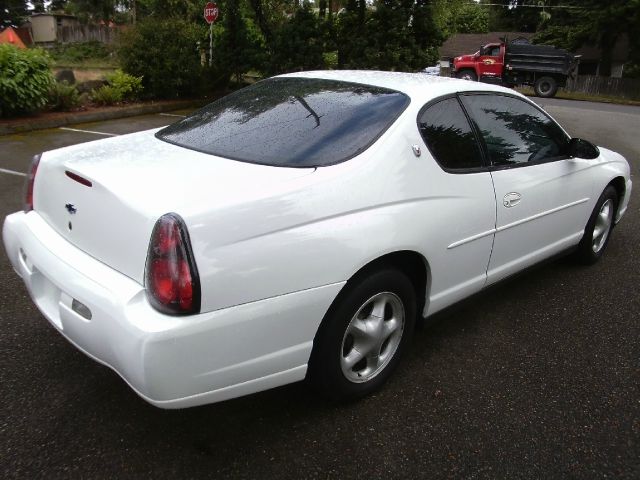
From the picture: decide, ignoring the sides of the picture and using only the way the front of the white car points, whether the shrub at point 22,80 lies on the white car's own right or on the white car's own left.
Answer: on the white car's own left

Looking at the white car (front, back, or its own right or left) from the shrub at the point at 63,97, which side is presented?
left

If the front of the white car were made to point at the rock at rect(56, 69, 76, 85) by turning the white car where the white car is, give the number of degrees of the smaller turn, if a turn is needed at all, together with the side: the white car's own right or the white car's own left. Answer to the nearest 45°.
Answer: approximately 90° to the white car's own left

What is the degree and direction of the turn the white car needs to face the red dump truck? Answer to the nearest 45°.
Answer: approximately 45° to its left

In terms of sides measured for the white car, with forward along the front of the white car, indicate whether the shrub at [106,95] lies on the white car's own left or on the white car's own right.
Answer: on the white car's own left

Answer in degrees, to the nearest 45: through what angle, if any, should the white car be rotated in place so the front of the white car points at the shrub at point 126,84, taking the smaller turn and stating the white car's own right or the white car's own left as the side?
approximately 45° to the white car's own left

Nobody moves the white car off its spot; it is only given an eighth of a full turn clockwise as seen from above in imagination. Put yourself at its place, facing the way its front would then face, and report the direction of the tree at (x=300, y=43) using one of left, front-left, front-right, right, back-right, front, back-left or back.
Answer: left

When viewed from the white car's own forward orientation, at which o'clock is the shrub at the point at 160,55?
The shrub is roughly at 10 o'clock from the white car.

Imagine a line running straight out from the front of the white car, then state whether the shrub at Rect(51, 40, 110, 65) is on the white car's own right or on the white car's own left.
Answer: on the white car's own left

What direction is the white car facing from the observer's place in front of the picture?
facing away from the viewer and to the right of the viewer

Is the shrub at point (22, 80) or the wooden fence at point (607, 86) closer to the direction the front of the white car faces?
the wooden fence

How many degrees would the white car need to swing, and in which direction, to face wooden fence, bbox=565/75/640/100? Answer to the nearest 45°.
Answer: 0° — it already faces it
